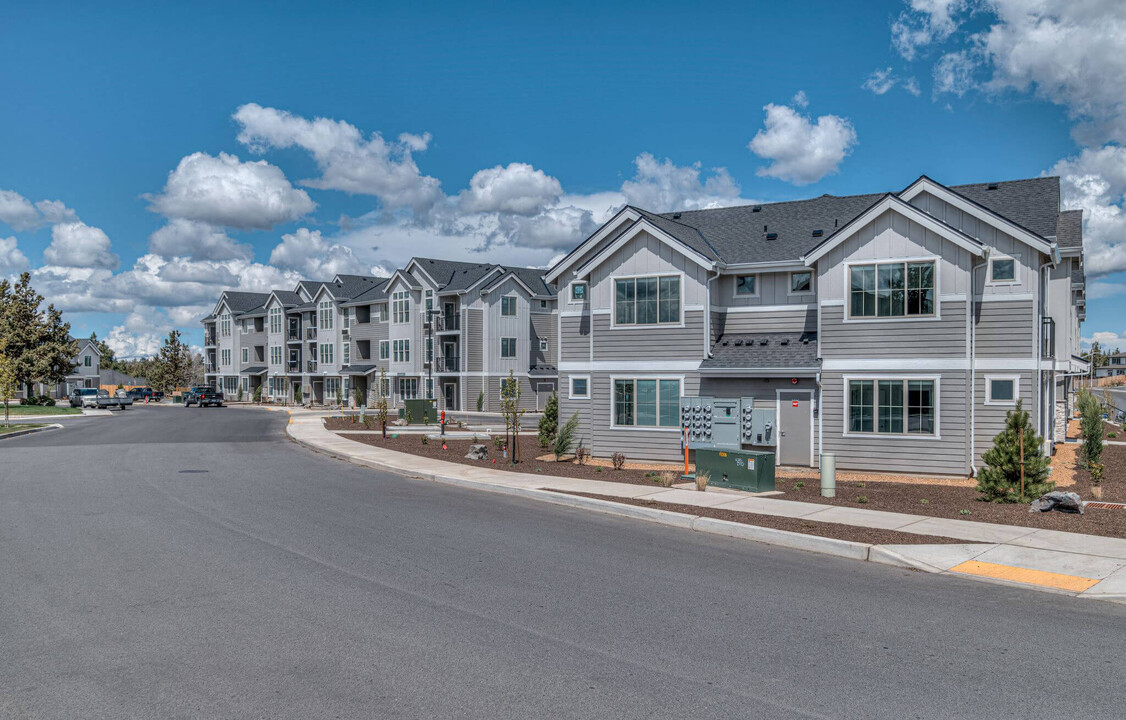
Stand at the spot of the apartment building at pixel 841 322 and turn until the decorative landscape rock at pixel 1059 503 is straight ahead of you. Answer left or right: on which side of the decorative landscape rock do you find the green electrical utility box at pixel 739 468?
right

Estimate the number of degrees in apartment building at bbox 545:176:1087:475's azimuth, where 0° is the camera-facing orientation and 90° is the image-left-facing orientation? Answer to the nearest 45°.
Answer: approximately 0°

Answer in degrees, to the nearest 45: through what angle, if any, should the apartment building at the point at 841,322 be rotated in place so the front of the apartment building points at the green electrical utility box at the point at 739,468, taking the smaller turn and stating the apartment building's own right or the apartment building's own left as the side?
0° — it already faces it

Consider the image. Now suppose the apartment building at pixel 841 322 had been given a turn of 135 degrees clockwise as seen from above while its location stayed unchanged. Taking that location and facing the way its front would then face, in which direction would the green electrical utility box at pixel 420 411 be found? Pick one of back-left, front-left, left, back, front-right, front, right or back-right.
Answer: front

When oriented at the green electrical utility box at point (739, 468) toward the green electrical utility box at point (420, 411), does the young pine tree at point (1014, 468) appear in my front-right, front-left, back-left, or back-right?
back-right
